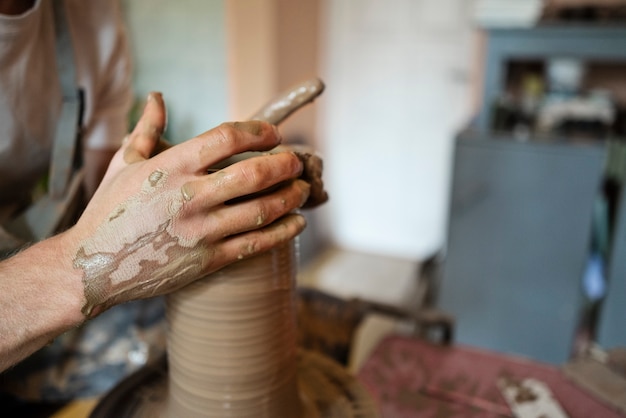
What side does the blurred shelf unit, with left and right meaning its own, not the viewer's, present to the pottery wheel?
front

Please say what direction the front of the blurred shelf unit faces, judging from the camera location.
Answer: facing the viewer

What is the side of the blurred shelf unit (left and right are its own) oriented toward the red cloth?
front

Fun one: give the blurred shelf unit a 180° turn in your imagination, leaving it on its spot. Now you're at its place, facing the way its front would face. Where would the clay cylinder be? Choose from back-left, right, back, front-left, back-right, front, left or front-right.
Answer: back
